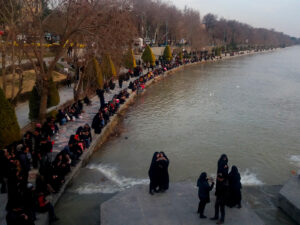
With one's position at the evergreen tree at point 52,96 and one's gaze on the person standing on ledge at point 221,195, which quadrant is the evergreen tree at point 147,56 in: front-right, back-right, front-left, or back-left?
back-left

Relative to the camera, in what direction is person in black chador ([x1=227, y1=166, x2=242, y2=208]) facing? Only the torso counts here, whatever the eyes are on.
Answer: away from the camera

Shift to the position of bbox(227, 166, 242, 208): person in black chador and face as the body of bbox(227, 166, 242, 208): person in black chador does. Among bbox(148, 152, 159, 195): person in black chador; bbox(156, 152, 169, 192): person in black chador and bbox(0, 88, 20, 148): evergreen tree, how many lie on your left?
3
